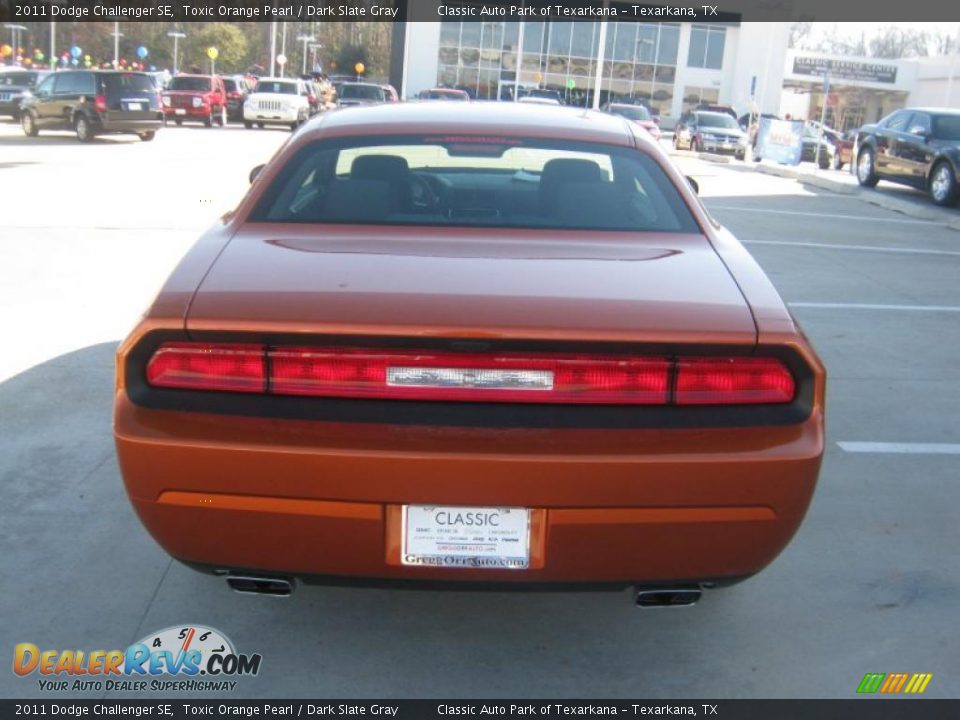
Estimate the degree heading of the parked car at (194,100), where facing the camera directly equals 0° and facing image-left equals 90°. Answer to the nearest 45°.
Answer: approximately 0°

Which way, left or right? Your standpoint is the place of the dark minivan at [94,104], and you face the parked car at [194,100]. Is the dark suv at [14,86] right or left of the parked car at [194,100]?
left

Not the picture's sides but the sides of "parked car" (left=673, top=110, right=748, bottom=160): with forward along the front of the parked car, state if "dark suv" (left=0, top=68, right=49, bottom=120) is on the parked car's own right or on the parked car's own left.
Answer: on the parked car's own right

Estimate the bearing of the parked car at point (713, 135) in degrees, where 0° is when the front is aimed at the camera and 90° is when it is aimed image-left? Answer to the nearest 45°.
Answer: approximately 315°

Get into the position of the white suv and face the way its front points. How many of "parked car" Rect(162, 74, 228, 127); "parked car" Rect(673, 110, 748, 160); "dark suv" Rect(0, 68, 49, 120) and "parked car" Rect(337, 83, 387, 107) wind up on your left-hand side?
2

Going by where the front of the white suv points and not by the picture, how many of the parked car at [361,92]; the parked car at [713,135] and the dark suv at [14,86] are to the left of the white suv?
2

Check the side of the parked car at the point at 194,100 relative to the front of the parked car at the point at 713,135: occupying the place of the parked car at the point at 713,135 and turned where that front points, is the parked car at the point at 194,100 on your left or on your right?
on your right

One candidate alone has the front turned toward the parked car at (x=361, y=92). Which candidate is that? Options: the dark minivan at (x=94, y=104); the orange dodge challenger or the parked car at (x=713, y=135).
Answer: the orange dodge challenger

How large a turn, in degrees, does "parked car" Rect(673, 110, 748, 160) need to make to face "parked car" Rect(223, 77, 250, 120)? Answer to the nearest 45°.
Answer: approximately 135° to its right

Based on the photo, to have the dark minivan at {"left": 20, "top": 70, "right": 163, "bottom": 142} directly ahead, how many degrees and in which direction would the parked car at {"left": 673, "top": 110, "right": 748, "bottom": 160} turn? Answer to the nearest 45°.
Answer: approximately 90° to its right

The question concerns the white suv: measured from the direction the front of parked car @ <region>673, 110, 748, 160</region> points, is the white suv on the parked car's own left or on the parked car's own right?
on the parked car's own right

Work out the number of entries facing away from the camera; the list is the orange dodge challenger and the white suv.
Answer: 1

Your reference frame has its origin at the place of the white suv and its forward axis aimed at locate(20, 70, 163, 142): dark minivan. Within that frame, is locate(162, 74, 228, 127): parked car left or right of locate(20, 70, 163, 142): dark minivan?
right

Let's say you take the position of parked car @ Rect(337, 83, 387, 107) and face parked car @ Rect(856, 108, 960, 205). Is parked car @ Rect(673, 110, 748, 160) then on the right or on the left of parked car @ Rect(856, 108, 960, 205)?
left

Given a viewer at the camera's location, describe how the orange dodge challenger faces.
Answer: facing away from the viewer

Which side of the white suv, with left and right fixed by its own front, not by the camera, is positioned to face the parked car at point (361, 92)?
left
